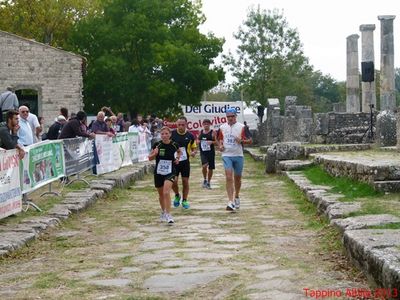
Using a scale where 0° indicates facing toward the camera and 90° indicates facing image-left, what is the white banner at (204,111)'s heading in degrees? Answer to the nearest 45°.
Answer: approximately 0°

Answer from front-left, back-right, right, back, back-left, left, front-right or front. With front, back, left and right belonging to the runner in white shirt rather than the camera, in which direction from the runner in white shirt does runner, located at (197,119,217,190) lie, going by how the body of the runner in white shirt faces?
back

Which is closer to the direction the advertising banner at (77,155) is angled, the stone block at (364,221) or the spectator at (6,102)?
the stone block

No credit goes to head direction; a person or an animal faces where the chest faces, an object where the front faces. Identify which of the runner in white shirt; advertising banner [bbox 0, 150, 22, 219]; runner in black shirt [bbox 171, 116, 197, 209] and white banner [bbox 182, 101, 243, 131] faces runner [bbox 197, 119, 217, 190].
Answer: the white banner

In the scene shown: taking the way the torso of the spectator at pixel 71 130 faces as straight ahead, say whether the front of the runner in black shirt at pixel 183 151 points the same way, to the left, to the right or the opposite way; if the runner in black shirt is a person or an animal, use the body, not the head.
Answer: to the right

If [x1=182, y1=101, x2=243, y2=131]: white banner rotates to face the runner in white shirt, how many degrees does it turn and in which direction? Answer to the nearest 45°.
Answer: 0° — it already faces them

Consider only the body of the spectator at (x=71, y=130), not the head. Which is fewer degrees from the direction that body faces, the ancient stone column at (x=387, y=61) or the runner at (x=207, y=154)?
the runner

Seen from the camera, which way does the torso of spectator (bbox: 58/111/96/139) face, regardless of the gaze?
to the viewer's right

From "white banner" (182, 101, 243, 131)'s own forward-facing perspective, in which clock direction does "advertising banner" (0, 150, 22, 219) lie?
The advertising banner is roughly at 12 o'clock from the white banner.
